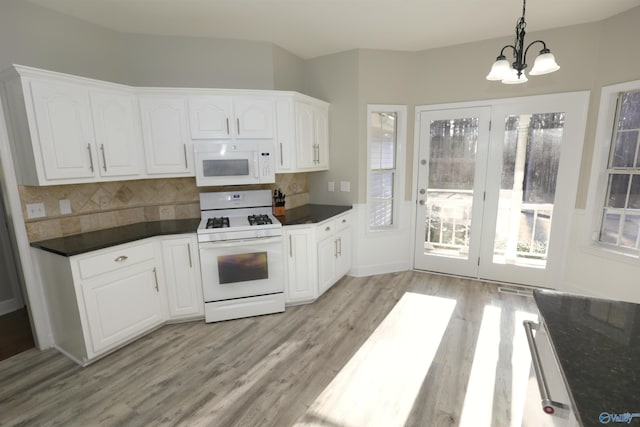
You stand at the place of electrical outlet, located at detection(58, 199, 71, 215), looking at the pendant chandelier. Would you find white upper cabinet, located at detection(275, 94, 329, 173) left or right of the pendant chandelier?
left

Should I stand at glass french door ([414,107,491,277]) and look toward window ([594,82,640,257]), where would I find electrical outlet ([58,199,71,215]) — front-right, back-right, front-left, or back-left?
back-right

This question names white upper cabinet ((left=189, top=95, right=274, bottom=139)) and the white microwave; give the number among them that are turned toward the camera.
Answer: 2

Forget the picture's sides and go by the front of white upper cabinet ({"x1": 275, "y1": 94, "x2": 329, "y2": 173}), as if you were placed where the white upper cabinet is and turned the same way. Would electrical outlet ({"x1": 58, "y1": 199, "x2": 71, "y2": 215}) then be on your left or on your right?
on your right

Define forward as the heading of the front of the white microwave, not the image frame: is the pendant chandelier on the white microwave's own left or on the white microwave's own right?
on the white microwave's own left

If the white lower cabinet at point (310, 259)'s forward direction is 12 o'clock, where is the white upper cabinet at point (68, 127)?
The white upper cabinet is roughly at 4 o'clock from the white lower cabinet.

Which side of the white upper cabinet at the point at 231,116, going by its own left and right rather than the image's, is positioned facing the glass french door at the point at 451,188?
left

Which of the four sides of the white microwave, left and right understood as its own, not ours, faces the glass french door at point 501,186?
left

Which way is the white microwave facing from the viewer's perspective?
toward the camera

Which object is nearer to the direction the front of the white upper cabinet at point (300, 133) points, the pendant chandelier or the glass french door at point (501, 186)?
the pendant chandelier

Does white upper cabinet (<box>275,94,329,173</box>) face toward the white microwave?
no

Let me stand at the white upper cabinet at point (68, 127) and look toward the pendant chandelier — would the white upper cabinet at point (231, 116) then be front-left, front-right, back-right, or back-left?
front-left

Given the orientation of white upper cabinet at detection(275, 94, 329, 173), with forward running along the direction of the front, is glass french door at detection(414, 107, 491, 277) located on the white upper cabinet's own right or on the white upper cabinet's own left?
on the white upper cabinet's own left

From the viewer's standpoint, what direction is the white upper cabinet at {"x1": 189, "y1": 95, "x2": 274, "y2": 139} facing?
toward the camera
